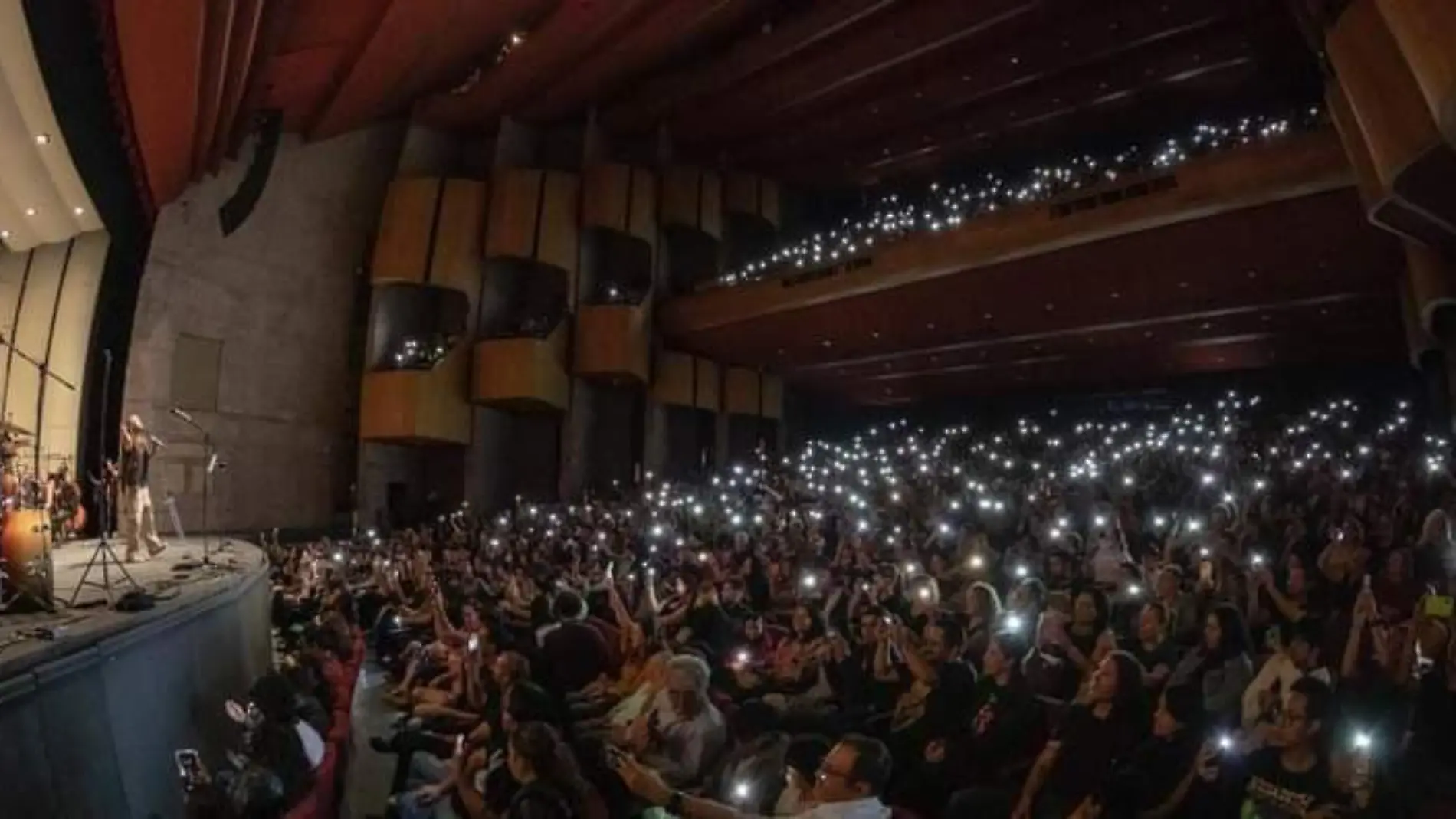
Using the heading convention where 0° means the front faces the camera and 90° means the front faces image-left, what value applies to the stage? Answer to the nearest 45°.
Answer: approximately 315°

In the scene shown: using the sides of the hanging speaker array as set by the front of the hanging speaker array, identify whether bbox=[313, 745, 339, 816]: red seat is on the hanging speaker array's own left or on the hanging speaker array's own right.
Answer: on the hanging speaker array's own right

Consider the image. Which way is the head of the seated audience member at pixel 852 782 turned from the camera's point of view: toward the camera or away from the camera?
toward the camera

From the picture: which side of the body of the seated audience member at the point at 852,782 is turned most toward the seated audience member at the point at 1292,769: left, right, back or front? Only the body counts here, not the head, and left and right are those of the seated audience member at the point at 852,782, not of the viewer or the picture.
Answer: back

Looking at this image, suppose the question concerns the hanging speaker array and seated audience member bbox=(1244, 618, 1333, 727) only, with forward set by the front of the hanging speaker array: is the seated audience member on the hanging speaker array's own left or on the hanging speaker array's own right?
on the hanging speaker array's own right

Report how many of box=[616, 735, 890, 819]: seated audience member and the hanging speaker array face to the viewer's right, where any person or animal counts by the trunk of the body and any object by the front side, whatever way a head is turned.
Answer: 1

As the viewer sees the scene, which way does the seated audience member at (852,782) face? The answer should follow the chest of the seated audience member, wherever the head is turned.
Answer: to the viewer's left

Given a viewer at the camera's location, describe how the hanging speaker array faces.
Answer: facing to the right of the viewer

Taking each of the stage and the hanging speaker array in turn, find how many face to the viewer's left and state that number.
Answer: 0

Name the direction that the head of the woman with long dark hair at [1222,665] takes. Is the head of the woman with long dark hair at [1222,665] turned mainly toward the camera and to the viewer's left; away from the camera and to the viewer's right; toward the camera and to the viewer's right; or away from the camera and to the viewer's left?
toward the camera and to the viewer's left

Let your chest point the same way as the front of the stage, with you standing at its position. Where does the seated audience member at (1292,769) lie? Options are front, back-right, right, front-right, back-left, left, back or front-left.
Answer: front

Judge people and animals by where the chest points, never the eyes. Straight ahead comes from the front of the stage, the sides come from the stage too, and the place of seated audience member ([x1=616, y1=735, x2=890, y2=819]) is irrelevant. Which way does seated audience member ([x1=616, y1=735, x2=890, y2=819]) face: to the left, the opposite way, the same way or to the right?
the opposite way
